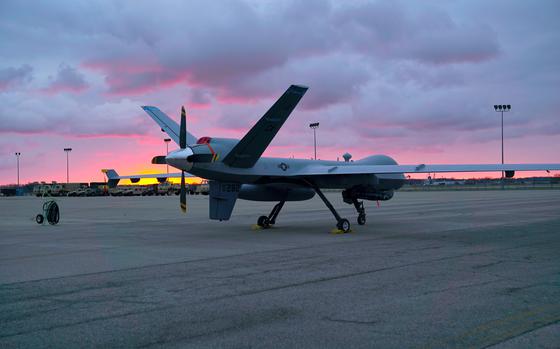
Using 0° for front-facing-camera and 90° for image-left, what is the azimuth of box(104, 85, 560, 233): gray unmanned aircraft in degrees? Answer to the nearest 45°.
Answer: approximately 225°
